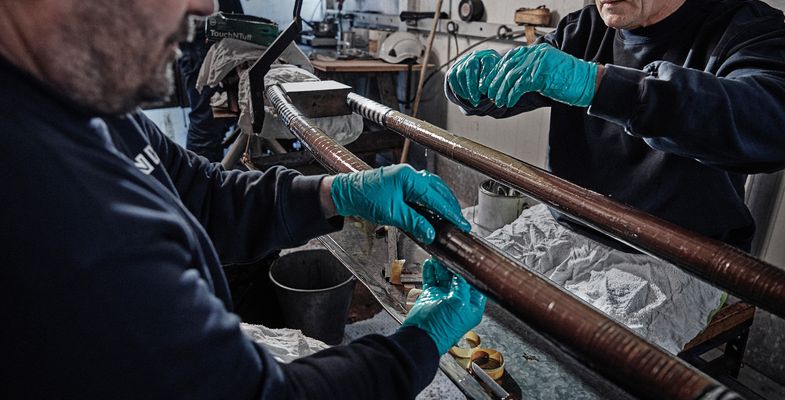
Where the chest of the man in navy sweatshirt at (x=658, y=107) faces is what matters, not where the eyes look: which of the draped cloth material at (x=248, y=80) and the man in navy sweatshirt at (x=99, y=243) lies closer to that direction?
the man in navy sweatshirt

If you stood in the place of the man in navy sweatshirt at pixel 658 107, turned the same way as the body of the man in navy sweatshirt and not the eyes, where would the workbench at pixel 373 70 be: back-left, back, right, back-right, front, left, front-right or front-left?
right

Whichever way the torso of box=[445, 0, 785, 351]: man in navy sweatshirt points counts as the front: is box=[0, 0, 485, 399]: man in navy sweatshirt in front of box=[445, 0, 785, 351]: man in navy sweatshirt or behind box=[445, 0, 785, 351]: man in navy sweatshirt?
in front

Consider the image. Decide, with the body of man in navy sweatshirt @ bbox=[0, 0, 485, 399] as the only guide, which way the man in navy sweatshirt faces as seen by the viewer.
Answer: to the viewer's right

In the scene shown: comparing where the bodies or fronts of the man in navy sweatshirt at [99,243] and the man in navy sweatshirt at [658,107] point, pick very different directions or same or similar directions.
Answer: very different directions

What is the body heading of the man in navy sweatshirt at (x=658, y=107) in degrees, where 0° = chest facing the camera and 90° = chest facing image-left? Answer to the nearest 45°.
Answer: approximately 45°

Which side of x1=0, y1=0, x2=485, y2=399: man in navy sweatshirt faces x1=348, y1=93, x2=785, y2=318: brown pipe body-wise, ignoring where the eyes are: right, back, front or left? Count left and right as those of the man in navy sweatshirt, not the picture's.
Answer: front

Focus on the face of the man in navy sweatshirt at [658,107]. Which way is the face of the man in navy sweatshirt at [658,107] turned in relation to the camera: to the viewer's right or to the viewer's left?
to the viewer's left

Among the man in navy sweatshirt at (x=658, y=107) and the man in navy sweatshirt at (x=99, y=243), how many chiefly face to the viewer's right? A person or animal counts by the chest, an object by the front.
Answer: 1
